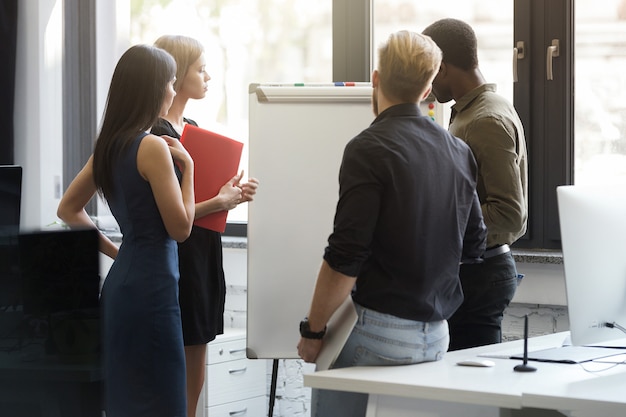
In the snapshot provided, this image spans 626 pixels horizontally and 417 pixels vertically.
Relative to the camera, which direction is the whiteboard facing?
toward the camera

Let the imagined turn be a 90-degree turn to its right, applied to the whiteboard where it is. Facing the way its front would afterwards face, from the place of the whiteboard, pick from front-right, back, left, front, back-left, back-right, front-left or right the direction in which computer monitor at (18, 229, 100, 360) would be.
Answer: left

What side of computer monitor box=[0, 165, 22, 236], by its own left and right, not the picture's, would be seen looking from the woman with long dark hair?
left

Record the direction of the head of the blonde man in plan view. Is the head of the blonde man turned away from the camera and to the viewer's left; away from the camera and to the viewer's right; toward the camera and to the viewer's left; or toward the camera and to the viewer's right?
away from the camera and to the viewer's left

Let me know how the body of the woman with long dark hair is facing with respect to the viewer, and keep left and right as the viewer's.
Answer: facing away from the viewer and to the right of the viewer

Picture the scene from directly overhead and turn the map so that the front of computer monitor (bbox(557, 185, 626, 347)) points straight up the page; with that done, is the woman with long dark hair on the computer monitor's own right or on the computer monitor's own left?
on the computer monitor's own left

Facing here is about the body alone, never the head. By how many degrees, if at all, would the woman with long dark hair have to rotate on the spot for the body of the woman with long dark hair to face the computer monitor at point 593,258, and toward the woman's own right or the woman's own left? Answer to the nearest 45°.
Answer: approximately 90° to the woman's own right

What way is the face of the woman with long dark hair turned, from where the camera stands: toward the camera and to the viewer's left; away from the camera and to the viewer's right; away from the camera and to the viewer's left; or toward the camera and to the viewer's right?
away from the camera and to the viewer's right

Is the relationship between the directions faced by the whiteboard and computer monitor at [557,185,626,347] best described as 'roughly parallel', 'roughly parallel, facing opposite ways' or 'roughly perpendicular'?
roughly parallel, facing opposite ways

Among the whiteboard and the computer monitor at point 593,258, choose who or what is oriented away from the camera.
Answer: the computer monitor

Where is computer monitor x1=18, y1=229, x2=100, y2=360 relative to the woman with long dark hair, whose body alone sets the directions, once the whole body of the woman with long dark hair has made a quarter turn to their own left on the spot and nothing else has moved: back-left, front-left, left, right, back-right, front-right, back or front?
back-left

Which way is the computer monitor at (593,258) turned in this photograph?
away from the camera

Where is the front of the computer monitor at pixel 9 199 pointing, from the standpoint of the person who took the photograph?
facing the viewer
